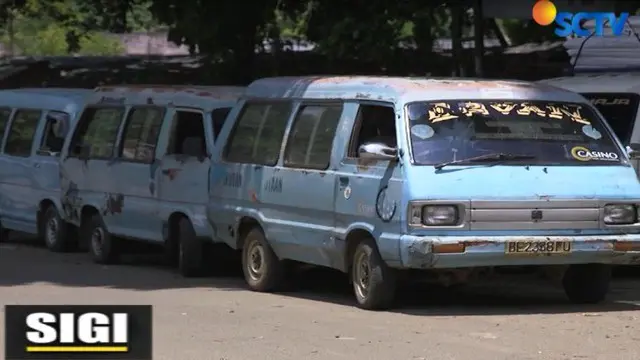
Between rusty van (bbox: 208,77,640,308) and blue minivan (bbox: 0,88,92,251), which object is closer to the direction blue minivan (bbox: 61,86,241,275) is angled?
the rusty van

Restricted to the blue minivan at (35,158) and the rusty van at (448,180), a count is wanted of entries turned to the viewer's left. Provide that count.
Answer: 0

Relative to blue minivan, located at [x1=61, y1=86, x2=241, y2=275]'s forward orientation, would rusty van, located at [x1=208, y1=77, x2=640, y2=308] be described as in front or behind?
in front

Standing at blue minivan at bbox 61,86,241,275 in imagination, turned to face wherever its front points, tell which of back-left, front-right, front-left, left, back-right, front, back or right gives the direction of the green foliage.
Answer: back-left

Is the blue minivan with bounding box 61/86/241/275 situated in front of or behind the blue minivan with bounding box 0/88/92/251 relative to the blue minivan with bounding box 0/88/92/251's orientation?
in front

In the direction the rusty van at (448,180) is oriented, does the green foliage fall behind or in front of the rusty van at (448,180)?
behind

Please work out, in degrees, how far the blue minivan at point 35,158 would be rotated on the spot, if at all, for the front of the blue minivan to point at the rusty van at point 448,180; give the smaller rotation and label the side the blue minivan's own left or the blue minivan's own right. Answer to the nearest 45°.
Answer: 0° — it already faces it

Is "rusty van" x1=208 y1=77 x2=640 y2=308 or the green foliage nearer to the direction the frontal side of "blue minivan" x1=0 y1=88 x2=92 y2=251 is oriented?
the rusty van

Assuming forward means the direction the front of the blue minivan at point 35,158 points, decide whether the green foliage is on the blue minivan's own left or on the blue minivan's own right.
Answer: on the blue minivan's own left

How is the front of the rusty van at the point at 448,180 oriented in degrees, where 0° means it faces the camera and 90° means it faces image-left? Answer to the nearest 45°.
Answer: approximately 315°

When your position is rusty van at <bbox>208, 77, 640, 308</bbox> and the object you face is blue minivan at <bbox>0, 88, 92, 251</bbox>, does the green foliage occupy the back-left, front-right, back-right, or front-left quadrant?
front-right

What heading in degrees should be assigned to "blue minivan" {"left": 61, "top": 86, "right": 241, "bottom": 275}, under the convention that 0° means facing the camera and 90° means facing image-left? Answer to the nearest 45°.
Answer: approximately 315°

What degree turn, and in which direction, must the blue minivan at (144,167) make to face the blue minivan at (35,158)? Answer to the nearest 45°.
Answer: approximately 180°

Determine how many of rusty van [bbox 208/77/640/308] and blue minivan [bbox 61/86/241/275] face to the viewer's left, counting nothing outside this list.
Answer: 0
